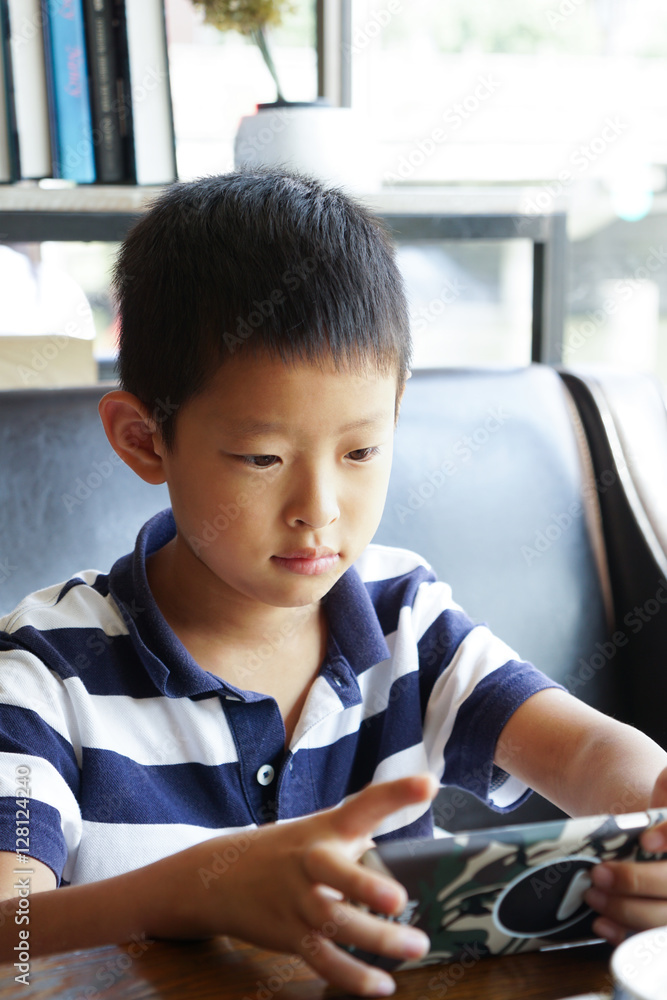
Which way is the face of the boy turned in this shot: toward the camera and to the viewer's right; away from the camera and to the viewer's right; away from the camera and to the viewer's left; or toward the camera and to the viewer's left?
toward the camera and to the viewer's right

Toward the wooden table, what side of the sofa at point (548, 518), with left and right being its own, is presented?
front

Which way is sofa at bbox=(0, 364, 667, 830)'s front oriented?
toward the camera

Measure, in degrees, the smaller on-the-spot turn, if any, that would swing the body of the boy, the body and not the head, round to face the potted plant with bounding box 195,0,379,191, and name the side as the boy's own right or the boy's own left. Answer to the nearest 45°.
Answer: approximately 135° to the boy's own left

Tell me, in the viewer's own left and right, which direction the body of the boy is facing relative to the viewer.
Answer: facing the viewer and to the right of the viewer

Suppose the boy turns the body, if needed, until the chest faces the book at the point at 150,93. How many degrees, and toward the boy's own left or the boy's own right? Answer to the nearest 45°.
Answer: approximately 135° to the boy's own left

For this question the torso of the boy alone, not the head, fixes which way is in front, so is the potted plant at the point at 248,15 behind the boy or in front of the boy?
behind

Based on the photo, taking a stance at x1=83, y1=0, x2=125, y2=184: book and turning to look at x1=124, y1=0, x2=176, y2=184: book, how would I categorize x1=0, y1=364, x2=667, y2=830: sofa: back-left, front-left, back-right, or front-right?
front-right
